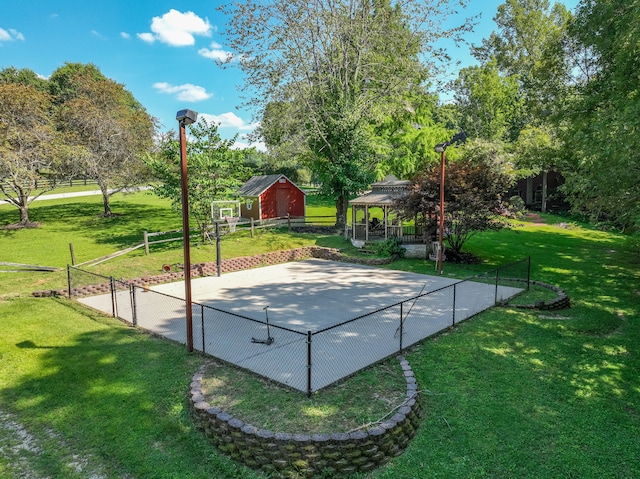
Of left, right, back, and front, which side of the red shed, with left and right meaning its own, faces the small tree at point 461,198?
front

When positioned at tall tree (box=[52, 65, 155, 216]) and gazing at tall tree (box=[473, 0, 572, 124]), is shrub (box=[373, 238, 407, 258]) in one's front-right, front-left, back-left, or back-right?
front-right

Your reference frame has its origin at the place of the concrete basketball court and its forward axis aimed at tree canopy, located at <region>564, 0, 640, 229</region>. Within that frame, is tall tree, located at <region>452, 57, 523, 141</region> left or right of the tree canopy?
left

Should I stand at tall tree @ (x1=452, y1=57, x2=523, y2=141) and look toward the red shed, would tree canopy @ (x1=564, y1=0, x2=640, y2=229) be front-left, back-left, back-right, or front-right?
front-left

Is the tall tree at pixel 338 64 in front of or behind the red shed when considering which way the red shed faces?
in front

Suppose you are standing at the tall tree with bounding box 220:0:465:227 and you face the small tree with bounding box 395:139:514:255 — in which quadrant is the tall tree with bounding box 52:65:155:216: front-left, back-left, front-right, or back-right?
back-right

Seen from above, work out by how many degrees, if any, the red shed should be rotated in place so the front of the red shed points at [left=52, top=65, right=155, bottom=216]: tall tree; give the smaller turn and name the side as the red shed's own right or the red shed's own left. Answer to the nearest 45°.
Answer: approximately 135° to the red shed's own right

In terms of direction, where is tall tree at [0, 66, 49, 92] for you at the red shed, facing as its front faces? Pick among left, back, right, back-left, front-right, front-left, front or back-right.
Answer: back

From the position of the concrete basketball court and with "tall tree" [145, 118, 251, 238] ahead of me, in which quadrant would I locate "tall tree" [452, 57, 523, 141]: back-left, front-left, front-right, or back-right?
front-right

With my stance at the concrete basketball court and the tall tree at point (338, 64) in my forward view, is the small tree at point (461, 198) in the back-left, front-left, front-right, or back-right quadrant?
front-right

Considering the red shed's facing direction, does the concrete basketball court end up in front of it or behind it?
in front
